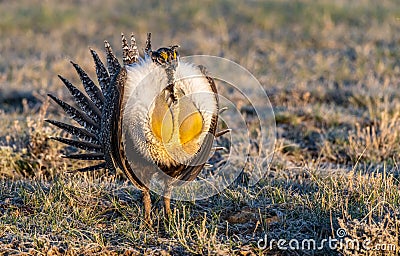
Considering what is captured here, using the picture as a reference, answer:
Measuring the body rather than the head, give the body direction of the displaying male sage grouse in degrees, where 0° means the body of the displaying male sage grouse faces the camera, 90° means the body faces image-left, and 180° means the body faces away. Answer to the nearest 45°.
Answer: approximately 315°
